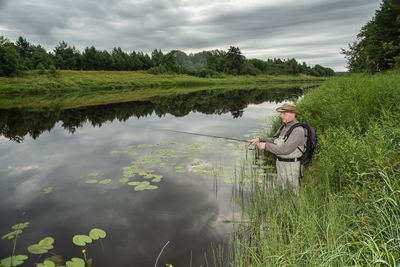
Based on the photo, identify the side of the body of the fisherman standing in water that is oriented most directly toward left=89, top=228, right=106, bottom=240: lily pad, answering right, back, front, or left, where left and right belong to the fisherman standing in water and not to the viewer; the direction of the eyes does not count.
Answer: front

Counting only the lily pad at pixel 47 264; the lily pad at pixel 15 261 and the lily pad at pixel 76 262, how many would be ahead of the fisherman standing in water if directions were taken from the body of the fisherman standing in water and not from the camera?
3

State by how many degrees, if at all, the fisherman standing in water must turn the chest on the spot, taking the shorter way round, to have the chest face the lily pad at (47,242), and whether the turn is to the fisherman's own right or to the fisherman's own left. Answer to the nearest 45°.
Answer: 0° — they already face it

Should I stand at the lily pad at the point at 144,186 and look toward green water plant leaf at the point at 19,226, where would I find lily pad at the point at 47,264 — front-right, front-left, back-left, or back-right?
front-left

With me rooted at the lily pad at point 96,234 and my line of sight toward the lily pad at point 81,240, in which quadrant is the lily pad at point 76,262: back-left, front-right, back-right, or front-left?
front-left

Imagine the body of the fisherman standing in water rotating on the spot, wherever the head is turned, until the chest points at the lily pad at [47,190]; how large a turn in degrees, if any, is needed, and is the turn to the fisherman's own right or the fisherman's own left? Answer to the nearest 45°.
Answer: approximately 45° to the fisherman's own right

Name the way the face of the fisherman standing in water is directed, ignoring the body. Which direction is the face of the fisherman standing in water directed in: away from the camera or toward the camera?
toward the camera

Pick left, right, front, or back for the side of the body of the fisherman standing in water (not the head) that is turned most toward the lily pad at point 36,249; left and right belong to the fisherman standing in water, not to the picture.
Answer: front

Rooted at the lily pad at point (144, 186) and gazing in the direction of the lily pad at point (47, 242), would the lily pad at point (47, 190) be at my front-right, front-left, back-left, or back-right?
front-right

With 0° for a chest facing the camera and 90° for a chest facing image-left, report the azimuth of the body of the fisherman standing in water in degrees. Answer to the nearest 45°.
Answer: approximately 45°

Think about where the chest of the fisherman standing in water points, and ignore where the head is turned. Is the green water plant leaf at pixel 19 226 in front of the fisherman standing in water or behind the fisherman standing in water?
in front
